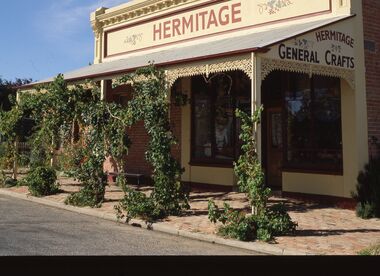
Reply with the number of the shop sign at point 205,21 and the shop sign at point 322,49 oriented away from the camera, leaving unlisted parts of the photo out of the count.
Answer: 0

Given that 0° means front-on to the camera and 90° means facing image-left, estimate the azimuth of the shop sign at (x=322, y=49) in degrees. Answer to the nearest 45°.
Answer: approximately 315°

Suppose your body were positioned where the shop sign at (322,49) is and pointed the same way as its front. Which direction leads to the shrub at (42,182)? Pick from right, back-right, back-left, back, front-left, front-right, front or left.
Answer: back-right

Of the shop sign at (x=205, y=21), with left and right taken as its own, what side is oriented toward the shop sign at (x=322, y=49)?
left

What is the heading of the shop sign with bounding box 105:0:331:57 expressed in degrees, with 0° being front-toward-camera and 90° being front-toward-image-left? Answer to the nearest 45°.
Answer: approximately 45°

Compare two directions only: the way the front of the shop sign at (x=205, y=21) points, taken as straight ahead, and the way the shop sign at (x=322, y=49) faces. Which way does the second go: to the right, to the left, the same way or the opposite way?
to the left
